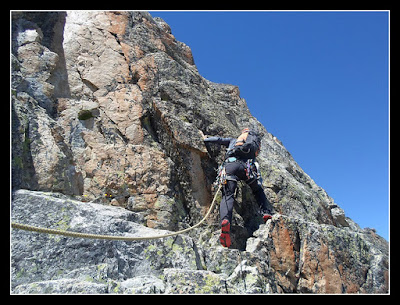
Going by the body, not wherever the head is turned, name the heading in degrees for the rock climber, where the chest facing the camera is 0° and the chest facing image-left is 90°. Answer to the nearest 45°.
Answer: approximately 180°
